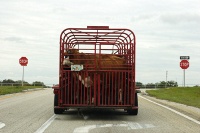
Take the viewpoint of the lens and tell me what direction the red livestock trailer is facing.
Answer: facing away from the viewer
